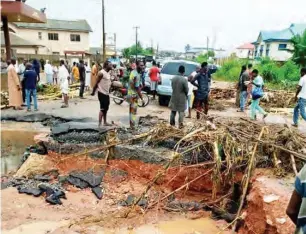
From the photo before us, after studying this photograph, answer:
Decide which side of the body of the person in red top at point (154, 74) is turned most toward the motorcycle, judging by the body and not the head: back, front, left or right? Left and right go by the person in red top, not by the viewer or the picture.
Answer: left

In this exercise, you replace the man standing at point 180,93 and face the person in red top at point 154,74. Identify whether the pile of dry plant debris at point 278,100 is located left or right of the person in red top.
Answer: right

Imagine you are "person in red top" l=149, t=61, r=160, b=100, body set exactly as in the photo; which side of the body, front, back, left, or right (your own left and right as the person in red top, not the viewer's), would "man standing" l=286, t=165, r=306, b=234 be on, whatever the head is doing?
back

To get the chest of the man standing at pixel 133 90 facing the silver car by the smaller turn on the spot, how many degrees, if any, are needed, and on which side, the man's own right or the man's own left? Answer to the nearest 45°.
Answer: approximately 90° to the man's own left

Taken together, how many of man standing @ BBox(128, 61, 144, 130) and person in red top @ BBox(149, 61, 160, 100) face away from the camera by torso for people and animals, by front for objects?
1

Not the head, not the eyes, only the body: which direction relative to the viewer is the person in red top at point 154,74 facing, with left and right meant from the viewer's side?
facing away from the viewer

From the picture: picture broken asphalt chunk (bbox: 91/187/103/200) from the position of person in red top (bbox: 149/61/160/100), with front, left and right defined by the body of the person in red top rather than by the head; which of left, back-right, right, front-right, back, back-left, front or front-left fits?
back

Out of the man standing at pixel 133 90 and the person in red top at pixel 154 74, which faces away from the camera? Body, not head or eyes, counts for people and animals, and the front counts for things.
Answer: the person in red top
